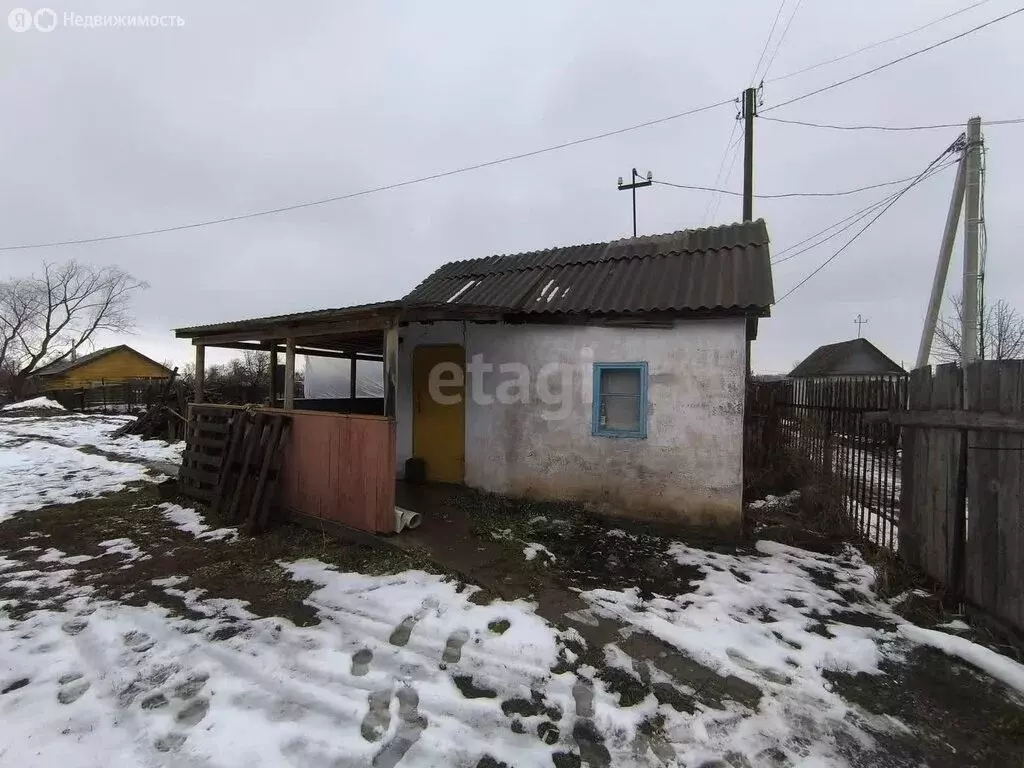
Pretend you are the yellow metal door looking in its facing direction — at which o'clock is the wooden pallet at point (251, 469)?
The wooden pallet is roughly at 2 o'clock from the yellow metal door.

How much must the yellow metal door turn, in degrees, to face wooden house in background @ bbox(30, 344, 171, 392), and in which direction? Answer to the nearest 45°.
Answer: approximately 135° to its right

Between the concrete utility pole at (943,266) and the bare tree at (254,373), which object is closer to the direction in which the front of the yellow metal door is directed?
the concrete utility pole

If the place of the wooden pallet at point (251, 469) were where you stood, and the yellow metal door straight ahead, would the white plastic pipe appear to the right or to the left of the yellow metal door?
right

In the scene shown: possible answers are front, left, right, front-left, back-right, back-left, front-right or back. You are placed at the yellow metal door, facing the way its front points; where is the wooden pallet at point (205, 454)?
right

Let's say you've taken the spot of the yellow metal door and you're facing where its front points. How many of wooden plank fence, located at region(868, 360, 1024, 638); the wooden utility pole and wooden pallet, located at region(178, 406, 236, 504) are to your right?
1

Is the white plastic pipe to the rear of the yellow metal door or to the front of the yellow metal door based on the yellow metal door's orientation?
to the front

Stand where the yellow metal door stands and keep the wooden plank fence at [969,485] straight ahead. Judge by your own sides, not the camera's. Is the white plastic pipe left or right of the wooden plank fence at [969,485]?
right

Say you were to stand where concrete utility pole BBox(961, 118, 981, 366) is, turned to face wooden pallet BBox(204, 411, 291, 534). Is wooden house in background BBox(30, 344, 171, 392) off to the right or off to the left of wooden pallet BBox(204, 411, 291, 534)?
right

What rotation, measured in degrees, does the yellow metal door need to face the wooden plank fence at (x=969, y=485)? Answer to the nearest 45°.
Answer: approximately 45° to its left

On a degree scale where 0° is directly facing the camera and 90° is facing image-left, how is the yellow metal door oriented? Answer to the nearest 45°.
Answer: approximately 0°

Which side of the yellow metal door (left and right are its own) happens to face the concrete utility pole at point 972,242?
left
